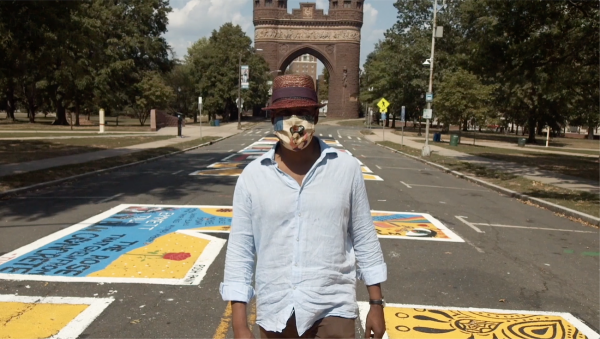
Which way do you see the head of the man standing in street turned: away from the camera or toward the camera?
toward the camera

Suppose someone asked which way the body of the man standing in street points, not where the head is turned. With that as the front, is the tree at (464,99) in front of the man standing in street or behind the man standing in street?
behind

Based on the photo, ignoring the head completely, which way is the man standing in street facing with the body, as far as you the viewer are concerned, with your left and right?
facing the viewer
